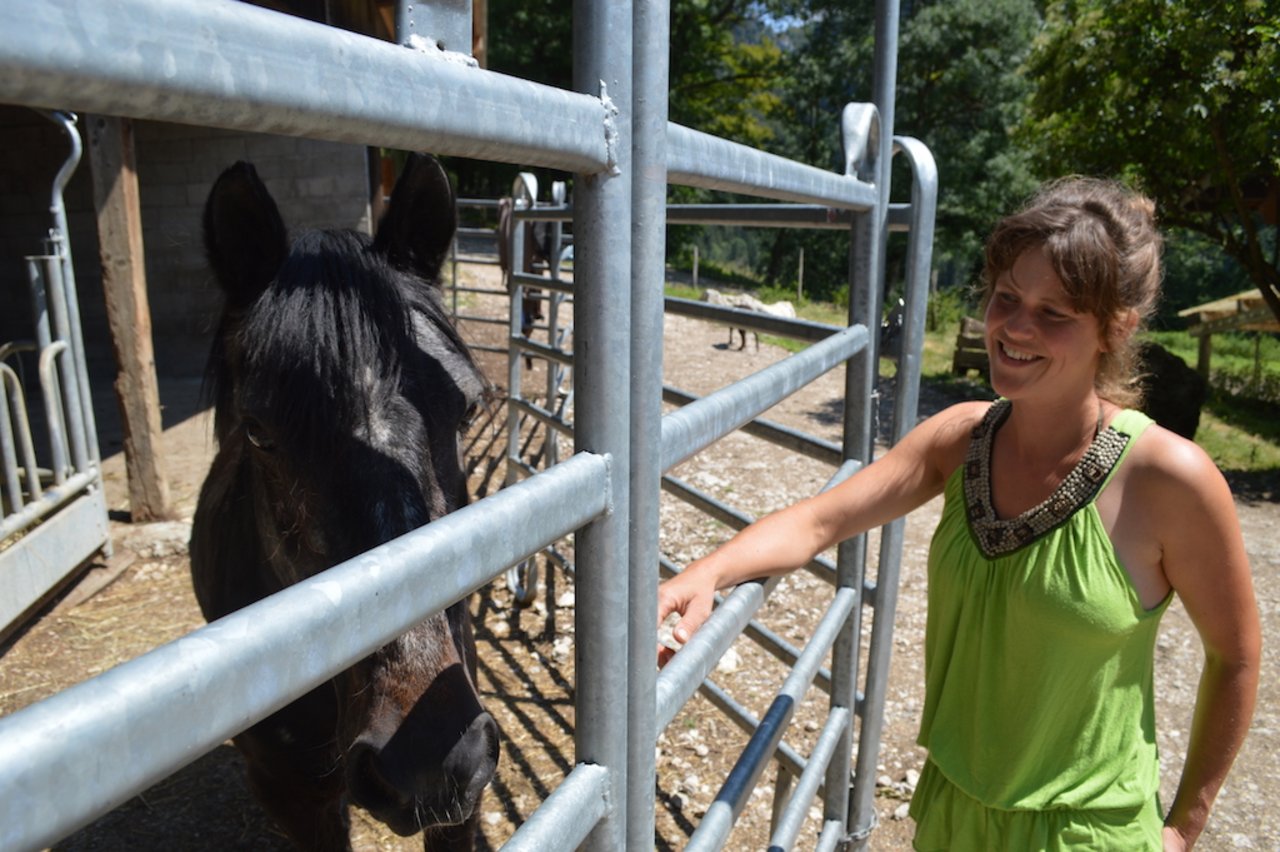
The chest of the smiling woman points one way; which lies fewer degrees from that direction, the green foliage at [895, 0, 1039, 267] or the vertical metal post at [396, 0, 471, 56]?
the vertical metal post

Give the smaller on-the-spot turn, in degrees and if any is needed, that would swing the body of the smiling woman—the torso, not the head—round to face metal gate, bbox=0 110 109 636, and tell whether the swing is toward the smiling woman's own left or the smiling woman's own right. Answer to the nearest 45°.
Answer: approximately 45° to the smiling woman's own right

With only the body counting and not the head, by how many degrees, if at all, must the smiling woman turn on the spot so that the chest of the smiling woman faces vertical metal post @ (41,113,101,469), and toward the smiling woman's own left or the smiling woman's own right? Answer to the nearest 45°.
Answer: approximately 45° to the smiling woman's own right

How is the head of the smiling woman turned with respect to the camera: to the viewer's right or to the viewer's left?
to the viewer's left

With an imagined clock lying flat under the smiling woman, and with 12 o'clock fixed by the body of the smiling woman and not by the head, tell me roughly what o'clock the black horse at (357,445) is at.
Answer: The black horse is roughly at 1 o'clock from the smiling woman.

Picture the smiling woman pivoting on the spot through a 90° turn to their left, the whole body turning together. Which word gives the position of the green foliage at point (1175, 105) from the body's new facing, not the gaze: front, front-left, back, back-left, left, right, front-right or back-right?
back-left

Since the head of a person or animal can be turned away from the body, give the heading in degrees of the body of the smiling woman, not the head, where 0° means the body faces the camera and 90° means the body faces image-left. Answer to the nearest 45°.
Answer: approximately 45°

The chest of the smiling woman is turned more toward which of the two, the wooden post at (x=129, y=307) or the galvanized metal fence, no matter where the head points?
the galvanized metal fence

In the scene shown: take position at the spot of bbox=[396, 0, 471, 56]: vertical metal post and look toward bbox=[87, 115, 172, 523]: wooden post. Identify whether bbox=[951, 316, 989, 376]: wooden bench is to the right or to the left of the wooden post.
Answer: right
